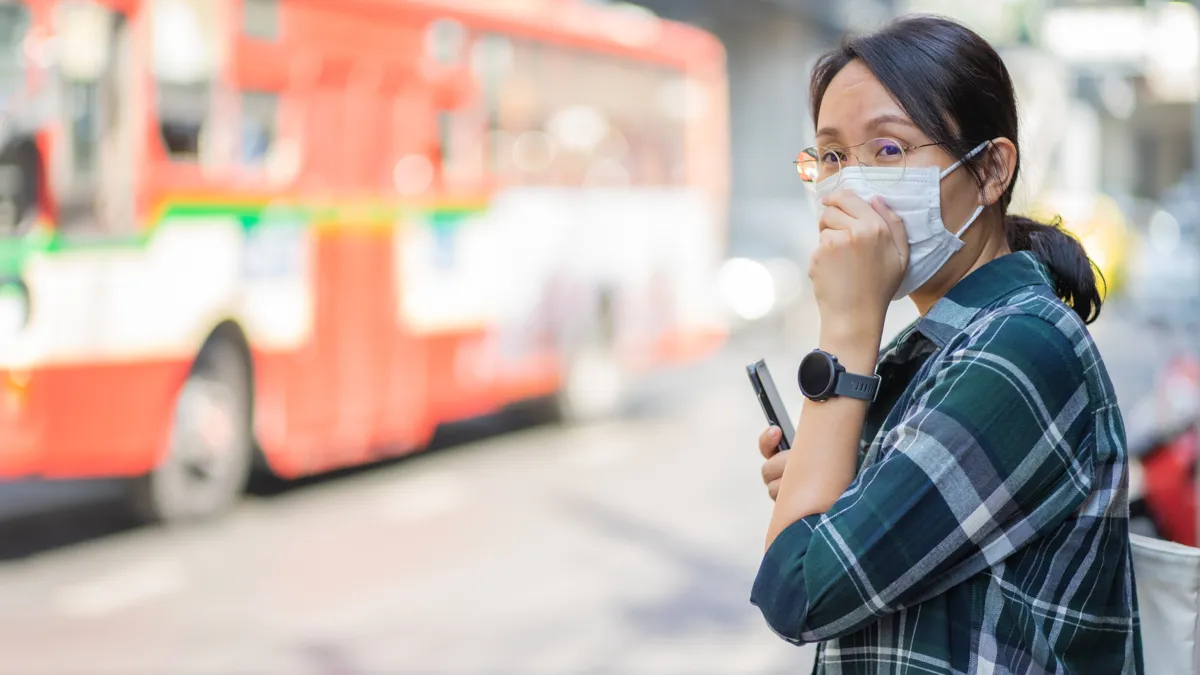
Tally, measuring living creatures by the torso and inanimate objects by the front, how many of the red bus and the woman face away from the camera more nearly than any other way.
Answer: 0

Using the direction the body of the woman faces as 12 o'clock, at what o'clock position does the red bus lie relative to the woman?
The red bus is roughly at 2 o'clock from the woman.

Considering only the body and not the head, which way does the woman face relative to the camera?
to the viewer's left

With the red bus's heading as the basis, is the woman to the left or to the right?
on its left

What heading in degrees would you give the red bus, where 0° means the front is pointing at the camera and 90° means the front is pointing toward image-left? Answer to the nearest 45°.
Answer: approximately 45°
